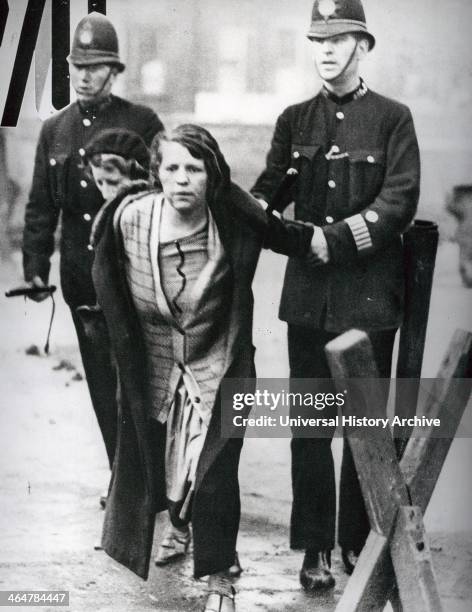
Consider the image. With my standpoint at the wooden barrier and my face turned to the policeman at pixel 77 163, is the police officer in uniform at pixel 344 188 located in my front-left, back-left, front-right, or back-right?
front-right

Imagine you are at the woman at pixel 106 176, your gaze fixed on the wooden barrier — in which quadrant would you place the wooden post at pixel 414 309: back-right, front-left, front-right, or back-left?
front-left

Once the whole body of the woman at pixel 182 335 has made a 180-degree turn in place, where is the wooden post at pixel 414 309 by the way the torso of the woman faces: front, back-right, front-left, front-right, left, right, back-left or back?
right

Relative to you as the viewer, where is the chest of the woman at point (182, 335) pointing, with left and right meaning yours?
facing the viewer

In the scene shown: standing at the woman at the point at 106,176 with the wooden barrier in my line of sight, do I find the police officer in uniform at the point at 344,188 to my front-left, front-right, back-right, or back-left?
front-left

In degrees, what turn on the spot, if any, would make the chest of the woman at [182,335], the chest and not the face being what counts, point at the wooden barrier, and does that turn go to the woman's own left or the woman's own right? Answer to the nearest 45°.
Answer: approximately 45° to the woman's own left
